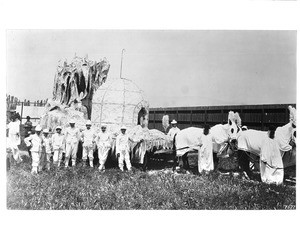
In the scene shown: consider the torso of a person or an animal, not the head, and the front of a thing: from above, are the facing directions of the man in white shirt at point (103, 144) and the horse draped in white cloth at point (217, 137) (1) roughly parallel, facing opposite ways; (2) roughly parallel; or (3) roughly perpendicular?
roughly perpendicular

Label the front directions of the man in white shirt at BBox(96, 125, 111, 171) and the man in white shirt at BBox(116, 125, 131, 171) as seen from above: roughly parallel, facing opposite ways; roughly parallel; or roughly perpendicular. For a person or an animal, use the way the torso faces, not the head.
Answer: roughly parallel

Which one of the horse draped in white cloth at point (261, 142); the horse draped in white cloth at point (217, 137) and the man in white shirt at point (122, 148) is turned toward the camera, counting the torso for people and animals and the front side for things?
the man in white shirt

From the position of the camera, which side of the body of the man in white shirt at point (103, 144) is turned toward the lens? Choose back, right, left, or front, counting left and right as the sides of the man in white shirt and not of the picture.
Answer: front

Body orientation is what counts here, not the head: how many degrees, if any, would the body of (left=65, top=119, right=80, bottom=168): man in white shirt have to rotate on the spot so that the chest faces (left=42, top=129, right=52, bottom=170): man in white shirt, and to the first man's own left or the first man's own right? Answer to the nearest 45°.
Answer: approximately 45° to the first man's own right

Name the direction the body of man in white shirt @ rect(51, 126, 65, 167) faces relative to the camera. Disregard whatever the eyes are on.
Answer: toward the camera

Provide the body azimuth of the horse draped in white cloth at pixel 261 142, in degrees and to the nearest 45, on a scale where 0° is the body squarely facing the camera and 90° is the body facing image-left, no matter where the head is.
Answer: approximately 270°

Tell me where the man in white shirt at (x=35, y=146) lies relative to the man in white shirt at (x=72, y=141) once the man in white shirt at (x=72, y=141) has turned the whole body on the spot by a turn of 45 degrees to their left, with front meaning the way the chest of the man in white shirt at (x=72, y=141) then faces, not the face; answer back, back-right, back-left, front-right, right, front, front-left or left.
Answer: right

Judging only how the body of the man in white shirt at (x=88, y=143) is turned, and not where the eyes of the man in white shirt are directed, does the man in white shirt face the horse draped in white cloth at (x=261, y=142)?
no

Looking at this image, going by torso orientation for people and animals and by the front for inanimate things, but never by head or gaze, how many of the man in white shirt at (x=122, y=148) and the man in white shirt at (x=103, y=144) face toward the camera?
2

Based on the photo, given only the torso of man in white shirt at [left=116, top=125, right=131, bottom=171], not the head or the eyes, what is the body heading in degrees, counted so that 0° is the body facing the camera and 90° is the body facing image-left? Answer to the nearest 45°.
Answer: approximately 0°

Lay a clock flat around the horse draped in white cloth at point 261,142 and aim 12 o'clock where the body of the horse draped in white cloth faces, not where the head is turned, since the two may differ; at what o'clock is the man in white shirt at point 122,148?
The man in white shirt is roughly at 6 o'clock from the horse draped in white cloth.

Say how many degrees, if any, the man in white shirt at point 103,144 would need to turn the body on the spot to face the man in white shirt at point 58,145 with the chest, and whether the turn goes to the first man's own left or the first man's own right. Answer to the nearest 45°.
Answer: approximately 90° to the first man's own right

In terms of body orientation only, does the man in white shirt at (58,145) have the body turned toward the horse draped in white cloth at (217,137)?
no

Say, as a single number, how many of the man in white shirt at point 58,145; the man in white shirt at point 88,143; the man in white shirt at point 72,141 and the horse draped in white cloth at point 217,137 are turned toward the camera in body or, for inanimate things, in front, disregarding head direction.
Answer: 3

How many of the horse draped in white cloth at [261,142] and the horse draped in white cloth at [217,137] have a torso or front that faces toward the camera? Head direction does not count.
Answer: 0

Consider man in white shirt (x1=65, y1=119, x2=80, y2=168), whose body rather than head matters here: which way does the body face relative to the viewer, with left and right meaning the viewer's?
facing the viewer

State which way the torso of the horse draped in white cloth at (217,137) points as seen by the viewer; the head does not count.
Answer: to the viewer's right

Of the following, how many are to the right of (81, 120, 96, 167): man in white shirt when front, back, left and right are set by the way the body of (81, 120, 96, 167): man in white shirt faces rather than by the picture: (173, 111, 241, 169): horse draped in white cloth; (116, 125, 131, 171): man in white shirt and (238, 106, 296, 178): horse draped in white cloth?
0
